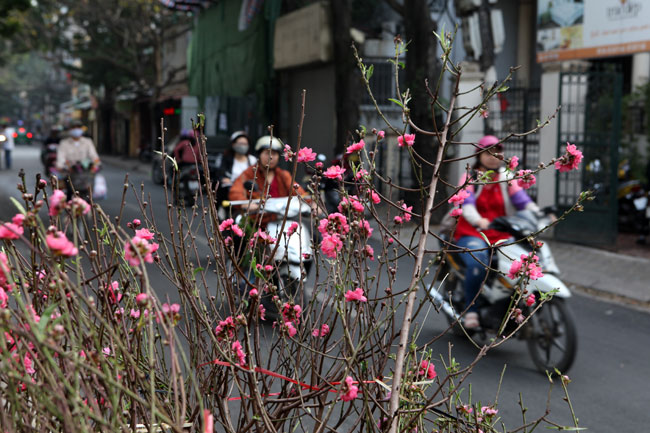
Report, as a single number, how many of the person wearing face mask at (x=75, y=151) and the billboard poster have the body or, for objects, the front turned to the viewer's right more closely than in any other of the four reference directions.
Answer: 0

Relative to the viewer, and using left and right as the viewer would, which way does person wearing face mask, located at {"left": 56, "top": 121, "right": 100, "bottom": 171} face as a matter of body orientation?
facing the viewer

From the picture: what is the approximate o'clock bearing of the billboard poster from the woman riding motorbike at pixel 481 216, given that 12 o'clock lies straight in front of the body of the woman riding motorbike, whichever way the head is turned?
The billboard poster is roughly at 8 o'clock from the woman riding motorbike.

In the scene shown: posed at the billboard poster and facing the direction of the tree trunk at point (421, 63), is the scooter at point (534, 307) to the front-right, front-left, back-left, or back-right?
front-left

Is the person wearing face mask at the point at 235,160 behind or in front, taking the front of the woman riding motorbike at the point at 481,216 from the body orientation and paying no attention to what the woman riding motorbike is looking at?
behind

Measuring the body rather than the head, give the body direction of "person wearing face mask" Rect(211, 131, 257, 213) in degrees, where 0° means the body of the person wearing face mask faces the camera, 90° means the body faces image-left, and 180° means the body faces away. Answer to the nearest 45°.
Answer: approximately 315°

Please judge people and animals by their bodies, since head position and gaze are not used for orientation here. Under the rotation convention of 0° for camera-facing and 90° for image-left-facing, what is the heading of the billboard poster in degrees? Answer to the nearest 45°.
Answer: approximately 45°

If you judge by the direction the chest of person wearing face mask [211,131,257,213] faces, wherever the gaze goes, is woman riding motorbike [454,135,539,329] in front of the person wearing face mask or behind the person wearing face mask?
in front

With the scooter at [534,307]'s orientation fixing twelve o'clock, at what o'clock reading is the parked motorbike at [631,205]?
The parked motorbike is roughly at 8 o'clock from the scooter.

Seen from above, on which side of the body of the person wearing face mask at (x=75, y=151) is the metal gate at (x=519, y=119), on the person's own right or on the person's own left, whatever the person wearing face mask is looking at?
on the person's own left

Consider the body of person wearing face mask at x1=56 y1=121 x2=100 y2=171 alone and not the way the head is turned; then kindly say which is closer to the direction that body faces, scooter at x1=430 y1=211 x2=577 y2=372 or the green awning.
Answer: the scooter

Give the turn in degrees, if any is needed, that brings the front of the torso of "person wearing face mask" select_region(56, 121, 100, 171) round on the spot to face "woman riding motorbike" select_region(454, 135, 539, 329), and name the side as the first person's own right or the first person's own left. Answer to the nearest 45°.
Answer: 0° — they already face them

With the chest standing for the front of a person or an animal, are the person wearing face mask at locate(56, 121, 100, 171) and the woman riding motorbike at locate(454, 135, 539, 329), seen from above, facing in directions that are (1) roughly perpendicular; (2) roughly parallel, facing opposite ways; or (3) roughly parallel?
roughly parallel

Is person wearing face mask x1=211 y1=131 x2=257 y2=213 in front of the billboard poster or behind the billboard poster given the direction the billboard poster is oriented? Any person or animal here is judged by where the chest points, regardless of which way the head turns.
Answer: in front

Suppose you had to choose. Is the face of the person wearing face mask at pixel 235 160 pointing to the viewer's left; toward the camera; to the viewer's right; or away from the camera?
toward the camera

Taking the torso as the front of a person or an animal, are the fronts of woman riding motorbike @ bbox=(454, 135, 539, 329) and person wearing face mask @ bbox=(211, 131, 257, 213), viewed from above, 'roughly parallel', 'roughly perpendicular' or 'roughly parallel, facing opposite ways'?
roughly parallel

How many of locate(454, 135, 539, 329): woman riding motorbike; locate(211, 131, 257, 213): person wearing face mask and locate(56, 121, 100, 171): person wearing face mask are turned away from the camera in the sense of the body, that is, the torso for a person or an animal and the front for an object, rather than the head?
0

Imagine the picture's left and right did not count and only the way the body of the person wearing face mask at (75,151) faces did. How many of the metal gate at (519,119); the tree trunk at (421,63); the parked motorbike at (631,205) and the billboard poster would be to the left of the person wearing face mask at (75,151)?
4
